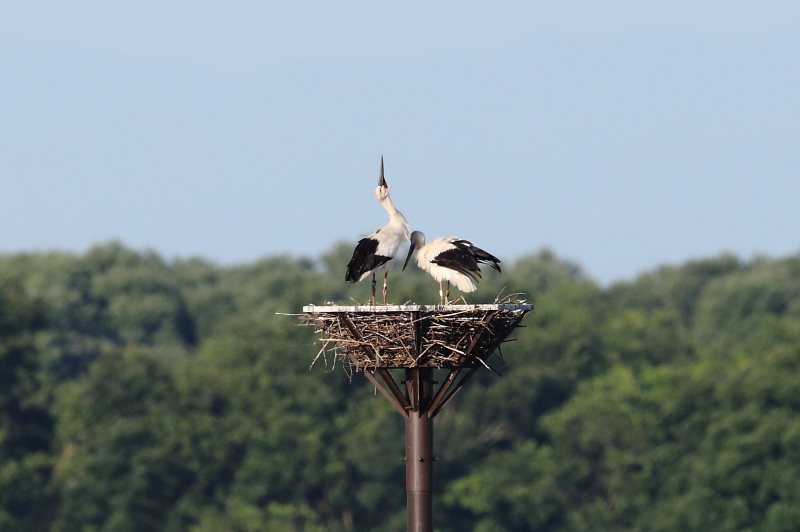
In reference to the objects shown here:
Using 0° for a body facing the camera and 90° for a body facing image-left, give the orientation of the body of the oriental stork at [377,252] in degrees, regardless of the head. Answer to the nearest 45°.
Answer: approximately 270°

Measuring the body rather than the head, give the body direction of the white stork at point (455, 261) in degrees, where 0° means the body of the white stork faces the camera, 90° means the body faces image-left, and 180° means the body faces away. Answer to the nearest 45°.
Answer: approximately 90°
